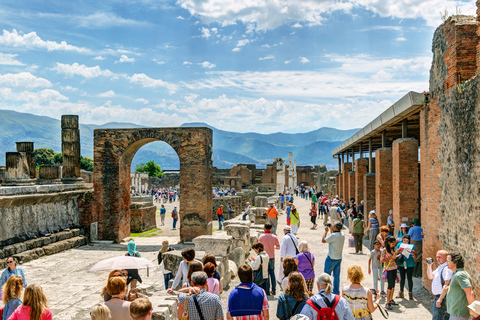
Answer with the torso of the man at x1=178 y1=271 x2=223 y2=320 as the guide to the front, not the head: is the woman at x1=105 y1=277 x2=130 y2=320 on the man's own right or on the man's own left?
on the man's own left

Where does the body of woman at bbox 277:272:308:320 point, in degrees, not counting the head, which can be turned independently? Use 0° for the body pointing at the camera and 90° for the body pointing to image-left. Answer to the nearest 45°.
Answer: approximately 180°

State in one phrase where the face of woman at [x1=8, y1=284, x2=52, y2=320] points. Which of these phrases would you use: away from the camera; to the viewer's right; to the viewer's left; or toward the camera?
away from the camera

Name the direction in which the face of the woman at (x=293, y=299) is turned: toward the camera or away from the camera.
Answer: away from the camera

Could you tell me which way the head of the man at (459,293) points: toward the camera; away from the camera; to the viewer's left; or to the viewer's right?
to the viewer's left

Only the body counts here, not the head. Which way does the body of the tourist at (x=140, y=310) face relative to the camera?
away from the camera

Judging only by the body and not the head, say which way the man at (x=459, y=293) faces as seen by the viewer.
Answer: to the viewer's left

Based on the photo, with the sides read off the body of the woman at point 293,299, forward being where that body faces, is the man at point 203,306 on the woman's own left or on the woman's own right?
on the woman's own left

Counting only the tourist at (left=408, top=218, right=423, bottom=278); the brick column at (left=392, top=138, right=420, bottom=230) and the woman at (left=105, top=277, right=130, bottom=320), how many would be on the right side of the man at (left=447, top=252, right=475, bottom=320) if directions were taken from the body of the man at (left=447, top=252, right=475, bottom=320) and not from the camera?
2

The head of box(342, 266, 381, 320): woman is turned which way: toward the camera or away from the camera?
away from the camera

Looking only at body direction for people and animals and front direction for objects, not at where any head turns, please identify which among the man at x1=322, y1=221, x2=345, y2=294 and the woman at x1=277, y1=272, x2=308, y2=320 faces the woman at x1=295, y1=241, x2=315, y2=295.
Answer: the woman at x1=277, y1=272, x2=308, y2=320

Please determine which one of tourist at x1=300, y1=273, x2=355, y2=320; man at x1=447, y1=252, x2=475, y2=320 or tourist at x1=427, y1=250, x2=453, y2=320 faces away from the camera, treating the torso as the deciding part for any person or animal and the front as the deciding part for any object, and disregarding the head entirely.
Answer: tourist at x1=300, y1=273, x2=355, y2=320
